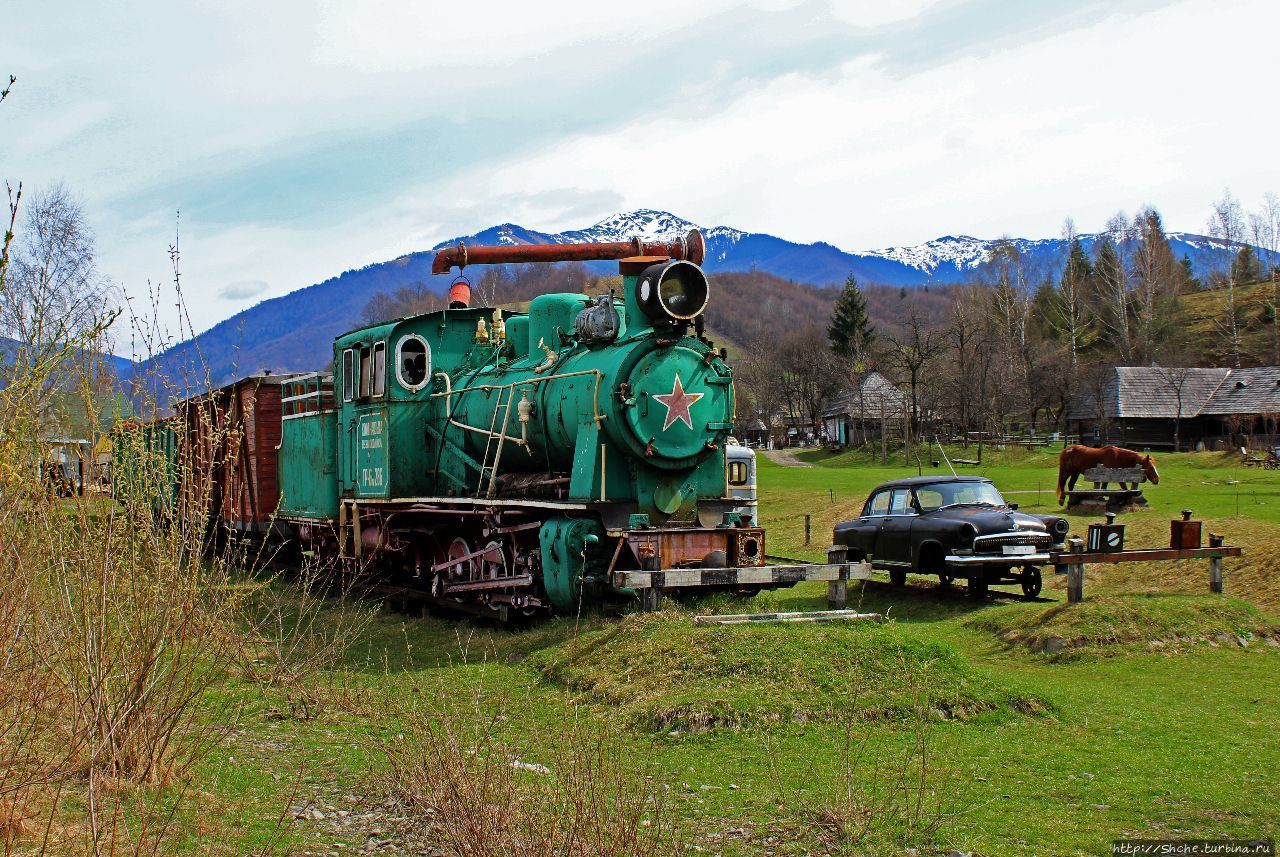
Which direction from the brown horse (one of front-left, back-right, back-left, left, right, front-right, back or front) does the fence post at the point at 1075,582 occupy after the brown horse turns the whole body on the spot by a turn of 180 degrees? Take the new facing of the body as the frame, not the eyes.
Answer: left

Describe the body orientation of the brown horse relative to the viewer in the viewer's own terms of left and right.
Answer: facing to the right of the viewer

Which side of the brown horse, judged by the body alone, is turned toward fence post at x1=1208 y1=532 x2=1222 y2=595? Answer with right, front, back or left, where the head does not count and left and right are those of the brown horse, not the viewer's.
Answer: right

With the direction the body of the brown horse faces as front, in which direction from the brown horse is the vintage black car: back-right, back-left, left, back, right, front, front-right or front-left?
right

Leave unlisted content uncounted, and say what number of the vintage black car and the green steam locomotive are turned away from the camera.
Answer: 0

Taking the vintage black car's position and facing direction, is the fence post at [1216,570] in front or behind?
in front

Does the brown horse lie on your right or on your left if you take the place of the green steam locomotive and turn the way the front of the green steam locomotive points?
on your left

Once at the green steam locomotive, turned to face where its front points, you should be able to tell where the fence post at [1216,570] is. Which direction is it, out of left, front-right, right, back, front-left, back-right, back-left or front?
front-left
